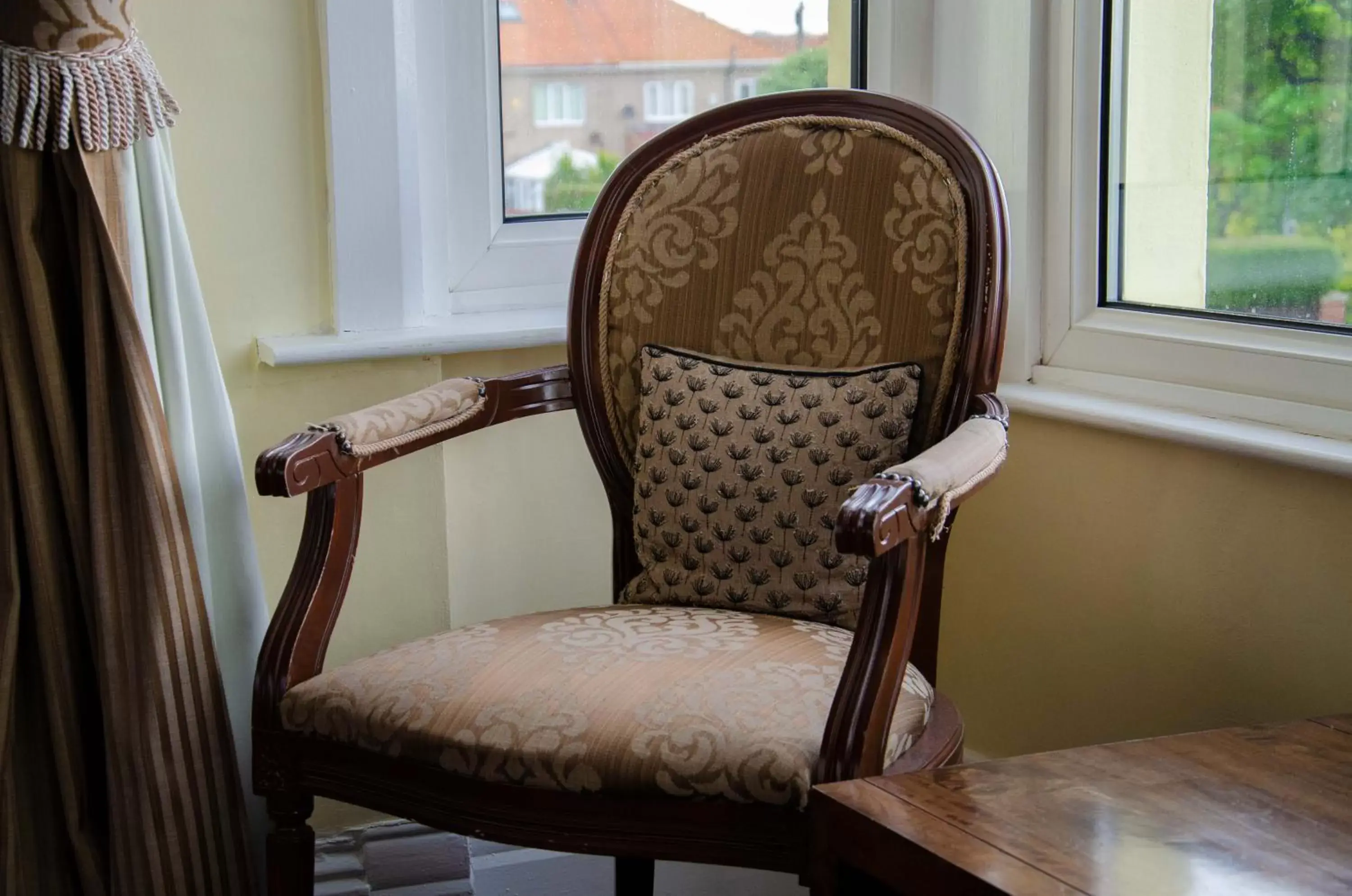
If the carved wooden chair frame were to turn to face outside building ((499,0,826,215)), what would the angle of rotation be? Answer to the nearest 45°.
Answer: approximately 135° to its right

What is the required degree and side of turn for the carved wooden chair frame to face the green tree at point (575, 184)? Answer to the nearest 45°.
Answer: approximately 135° to its right

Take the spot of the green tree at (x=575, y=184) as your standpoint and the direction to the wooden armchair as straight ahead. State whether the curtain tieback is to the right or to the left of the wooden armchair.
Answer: right

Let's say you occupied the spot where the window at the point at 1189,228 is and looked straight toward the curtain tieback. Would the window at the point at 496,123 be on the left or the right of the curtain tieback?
right

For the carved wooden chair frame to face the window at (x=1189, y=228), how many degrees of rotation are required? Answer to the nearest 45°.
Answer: approximately 180°

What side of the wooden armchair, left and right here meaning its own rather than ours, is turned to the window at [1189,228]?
back

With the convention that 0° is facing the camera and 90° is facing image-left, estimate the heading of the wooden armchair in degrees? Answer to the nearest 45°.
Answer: approximately 45°

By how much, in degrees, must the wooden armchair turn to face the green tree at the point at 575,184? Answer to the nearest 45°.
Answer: approximately 135° to its right
